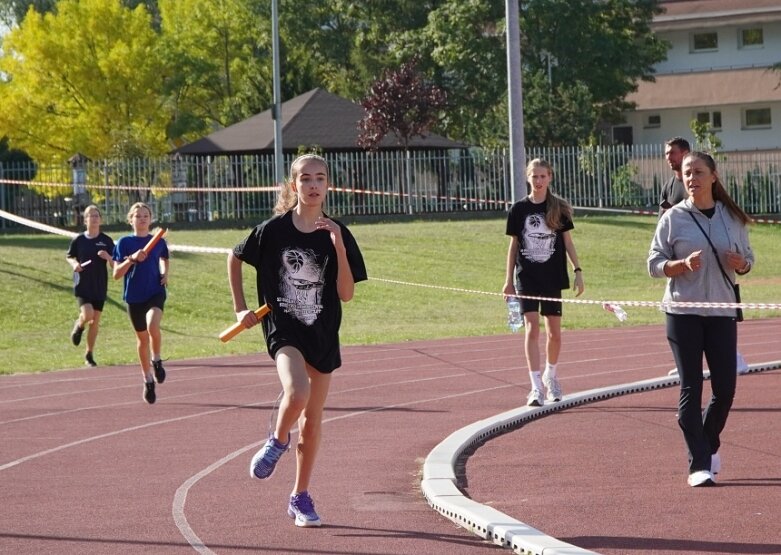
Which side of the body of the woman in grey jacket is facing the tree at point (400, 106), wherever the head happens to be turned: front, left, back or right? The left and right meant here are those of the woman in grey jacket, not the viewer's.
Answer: back

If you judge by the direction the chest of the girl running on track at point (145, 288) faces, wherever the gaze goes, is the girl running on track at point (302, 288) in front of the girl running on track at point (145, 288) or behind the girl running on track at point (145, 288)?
in front

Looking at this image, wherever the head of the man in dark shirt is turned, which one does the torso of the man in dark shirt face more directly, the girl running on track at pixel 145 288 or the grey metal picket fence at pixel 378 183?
the girl running on track

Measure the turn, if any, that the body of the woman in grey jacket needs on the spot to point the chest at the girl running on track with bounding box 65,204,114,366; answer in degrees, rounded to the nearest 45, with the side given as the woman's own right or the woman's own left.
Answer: approximately 135° to the woman's own right

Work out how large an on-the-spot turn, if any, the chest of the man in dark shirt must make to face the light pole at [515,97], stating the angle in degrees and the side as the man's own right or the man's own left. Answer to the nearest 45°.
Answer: approximately 135° to the man's own right

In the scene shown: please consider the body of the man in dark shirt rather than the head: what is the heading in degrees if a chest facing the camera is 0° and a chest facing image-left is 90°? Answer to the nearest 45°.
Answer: approximately 45°
